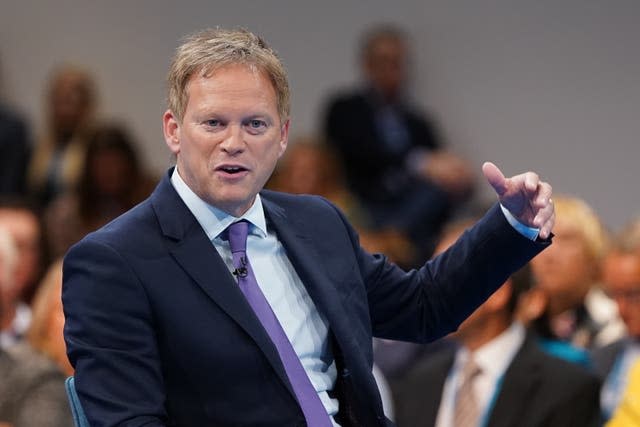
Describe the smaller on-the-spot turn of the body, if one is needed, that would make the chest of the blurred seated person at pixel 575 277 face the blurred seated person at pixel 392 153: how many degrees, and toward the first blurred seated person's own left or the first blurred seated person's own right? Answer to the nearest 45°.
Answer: approximately 90° to the first blurred seated person's own right

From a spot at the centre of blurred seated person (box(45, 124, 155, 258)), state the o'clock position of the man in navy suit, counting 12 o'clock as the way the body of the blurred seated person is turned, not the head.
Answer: The man in navy suit is roughly at 12 o'clock from the blurred seated person.

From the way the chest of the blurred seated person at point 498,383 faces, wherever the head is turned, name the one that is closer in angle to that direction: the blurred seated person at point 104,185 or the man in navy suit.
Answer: the man in navy suit

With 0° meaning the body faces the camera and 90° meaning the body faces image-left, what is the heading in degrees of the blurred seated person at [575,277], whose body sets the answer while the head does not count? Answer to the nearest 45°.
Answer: approximately 45°

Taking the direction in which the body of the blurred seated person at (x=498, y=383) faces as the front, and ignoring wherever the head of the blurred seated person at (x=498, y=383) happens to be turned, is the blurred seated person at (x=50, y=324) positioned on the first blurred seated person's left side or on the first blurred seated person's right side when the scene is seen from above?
on the first blurred seated person's right side

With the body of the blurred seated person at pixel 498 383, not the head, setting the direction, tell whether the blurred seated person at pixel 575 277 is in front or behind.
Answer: behind
